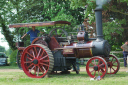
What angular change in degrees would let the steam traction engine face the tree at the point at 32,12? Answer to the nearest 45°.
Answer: approximately 135° to its left

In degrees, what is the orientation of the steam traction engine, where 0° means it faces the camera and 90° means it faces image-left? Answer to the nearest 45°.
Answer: approximately 315°

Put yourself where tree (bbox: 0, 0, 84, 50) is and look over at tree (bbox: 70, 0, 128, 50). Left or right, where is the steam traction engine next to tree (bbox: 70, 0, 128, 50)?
right

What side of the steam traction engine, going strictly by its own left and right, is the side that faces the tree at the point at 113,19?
left

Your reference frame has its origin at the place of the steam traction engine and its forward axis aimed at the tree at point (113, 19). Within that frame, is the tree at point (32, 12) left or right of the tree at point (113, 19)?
left
